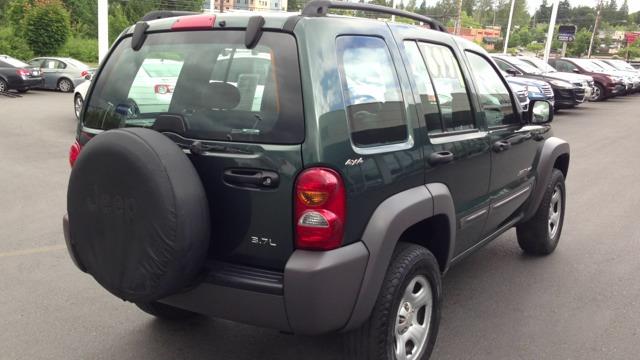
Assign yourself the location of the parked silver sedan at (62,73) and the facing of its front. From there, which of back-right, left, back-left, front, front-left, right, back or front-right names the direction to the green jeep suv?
back-left

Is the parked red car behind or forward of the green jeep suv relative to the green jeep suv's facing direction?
forward

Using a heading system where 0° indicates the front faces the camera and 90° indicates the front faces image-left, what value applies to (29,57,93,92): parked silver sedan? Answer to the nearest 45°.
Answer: approximately 135°

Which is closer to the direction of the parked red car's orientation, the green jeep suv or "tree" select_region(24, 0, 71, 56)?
the green jeep suv

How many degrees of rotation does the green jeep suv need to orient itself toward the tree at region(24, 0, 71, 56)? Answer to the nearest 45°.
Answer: approximately 90° to its left

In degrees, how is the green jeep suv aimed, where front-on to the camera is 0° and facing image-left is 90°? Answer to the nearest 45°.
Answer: approximately 225°

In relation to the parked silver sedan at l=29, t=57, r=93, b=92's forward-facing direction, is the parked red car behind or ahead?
behind

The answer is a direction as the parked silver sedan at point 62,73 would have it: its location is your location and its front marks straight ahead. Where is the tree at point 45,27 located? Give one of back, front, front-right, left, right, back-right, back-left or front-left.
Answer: front-right

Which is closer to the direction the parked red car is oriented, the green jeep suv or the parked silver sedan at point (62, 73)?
the green jeep suv

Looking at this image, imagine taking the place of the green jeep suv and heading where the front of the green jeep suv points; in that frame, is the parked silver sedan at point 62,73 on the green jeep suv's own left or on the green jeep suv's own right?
on the green jeep suv's own left

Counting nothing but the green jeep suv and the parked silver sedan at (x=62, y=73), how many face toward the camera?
0

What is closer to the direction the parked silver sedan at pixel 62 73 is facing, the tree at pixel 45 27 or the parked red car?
the tree

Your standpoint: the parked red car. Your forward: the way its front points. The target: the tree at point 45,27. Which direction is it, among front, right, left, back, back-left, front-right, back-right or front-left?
back-right

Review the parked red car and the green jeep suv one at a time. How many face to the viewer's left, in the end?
0

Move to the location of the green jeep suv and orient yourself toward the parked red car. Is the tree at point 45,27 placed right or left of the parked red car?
left

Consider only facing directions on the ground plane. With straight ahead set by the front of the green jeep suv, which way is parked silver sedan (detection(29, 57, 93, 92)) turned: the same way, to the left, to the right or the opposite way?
to the left
